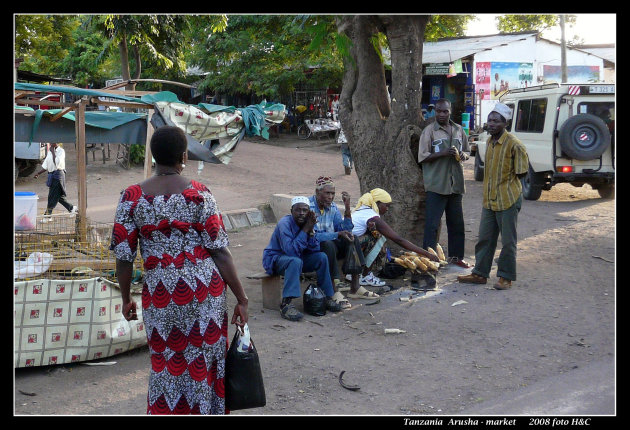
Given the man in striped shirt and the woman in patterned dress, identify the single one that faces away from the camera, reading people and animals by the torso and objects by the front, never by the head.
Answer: the woman in patterned dress

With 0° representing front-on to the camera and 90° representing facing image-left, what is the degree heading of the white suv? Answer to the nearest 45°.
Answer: approximately 135°

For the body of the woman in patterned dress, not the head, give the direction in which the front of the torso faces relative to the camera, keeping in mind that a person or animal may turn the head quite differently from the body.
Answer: away from the camera

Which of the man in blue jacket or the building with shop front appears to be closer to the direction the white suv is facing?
the building with shop front

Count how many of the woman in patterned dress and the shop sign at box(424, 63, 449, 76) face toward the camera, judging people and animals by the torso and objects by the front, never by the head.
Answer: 1

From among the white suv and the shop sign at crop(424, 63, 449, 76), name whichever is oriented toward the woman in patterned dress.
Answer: the shop sign

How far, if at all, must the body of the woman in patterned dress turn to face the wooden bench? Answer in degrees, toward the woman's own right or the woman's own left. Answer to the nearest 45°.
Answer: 0° — they already face it
